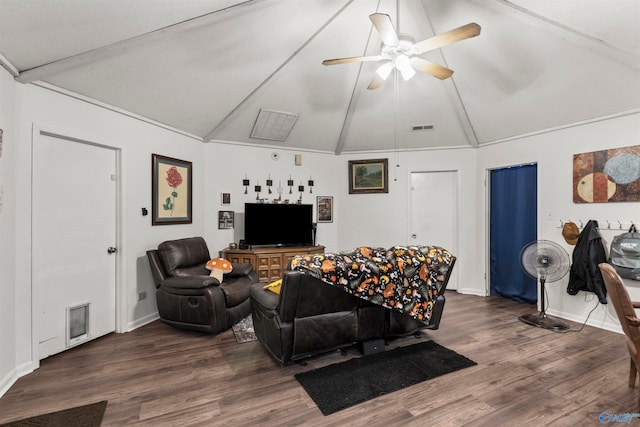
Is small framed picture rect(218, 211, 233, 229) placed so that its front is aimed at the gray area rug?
yes

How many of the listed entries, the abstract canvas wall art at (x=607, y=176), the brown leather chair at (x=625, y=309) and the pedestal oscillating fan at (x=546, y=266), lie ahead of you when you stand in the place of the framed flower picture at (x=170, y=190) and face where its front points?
3

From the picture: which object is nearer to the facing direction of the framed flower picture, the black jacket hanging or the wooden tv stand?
the black jacket hanging

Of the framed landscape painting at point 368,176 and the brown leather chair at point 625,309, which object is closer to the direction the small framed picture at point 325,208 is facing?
the brown leather chair

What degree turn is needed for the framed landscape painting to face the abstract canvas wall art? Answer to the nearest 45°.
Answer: approximately 45° to its left

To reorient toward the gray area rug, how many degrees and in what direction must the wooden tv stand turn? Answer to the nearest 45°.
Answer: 0° — it already faces it

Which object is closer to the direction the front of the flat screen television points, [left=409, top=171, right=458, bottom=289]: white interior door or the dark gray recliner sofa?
the dark gray recliner sofa

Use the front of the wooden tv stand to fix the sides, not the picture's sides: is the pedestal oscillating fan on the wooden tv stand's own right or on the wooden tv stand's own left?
on the wooden tv stand's own left
